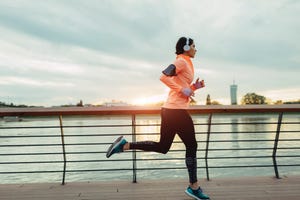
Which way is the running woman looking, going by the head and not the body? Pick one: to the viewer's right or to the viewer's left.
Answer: to the viewer's right

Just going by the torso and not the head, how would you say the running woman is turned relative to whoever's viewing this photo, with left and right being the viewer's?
facing to the right of the viewer
